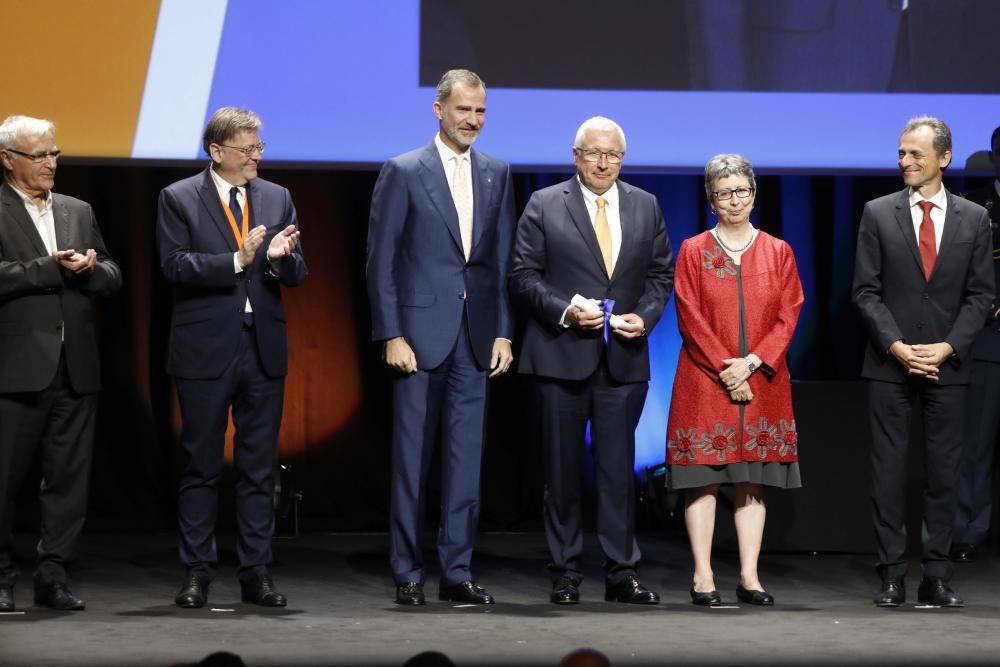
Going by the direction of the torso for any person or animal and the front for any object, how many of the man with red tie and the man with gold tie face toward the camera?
2

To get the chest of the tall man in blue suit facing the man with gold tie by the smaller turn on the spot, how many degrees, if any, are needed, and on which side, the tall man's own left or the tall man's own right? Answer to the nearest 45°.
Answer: approximately 45° to the tall man's own left

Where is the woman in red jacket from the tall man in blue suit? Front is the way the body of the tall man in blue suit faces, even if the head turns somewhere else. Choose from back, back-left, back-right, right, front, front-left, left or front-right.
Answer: front-left

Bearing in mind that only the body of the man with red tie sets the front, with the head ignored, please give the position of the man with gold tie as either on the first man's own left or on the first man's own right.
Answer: on the first man's own right

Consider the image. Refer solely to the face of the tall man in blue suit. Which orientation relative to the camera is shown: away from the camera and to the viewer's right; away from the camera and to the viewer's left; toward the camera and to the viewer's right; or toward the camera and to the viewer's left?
toward the camera and to the viewer's right

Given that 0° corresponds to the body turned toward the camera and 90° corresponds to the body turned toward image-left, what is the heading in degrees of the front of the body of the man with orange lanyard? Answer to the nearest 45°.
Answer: approximately 315°
